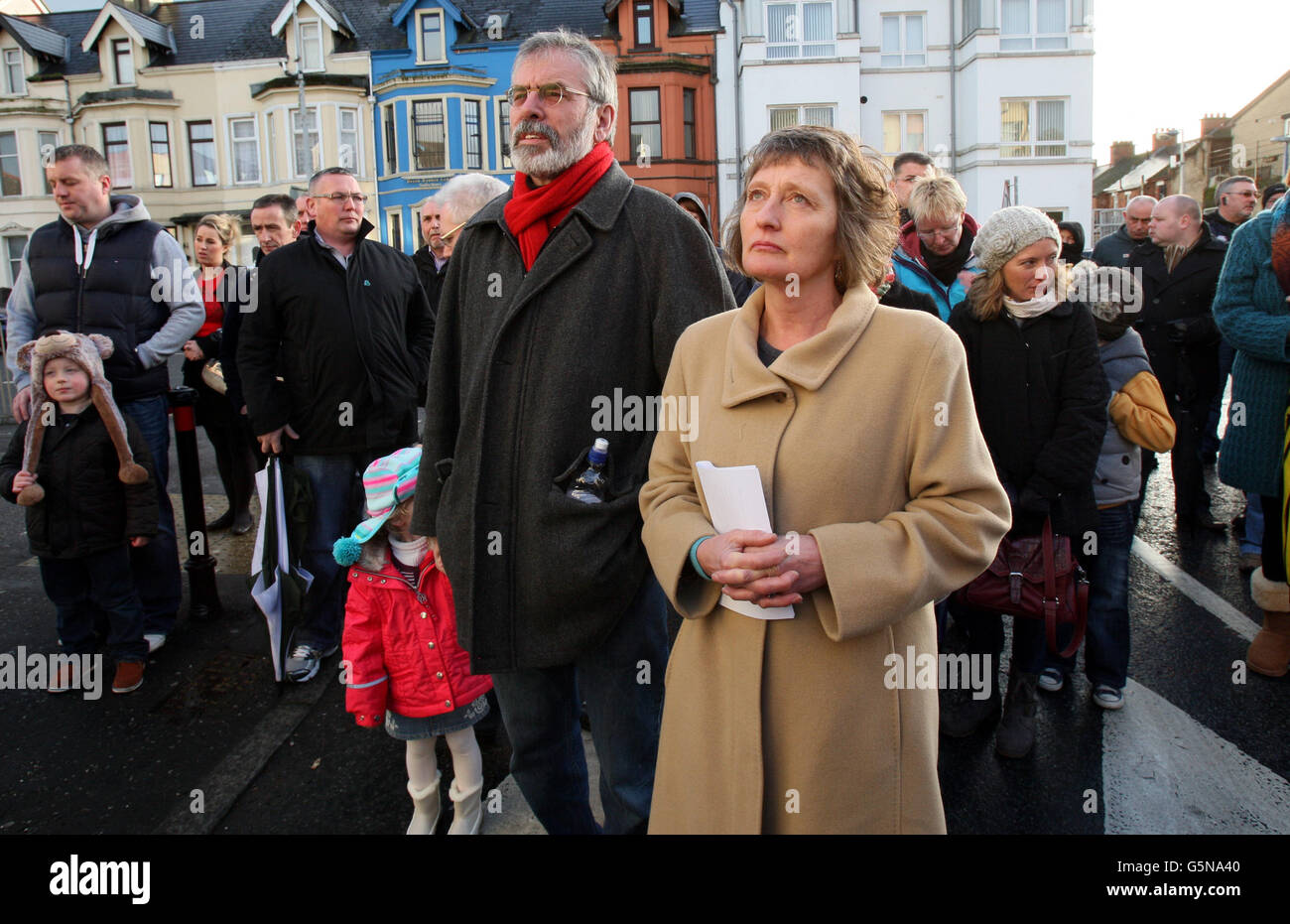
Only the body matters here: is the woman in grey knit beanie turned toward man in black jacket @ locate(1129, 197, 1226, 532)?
no

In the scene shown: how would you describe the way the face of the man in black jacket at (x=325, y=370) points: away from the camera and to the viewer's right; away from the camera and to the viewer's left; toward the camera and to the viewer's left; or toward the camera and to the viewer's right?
toward the camera and to the viewer's right

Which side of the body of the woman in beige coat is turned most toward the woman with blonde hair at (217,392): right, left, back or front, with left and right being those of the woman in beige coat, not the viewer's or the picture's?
right

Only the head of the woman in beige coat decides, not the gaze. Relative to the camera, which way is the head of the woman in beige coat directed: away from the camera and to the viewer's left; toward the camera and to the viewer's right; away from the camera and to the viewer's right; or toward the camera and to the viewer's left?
toward the camera and to the viewer's left

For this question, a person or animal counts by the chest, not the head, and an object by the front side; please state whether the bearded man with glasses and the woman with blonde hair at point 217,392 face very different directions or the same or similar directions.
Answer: same or similar directions

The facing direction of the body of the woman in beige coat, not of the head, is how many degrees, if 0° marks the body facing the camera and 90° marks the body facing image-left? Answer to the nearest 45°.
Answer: approximately 45°

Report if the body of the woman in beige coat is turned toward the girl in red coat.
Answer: no

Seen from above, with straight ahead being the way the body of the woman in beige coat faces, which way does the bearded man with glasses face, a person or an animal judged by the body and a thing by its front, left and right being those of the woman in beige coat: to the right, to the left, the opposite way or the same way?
the same way

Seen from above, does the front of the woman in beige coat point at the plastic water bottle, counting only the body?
no

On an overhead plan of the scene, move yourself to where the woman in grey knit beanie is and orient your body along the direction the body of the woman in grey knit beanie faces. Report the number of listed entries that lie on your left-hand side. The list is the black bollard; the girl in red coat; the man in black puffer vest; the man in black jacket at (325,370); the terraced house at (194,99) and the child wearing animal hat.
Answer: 0

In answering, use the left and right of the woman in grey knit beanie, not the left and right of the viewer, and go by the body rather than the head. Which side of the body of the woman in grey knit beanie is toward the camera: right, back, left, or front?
front

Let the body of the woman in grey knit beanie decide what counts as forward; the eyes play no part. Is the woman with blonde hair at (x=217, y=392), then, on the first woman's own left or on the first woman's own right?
on the first woman's own right

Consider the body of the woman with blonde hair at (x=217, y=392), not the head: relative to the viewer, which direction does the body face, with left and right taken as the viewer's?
facing the viewer and to the left of the viewer

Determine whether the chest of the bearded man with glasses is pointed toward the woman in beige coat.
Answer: no

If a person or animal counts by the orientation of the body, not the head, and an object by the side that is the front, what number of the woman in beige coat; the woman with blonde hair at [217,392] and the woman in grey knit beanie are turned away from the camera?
0

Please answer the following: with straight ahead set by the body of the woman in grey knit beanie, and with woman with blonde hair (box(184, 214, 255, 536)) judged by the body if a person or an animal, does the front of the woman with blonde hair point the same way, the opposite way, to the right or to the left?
the same way

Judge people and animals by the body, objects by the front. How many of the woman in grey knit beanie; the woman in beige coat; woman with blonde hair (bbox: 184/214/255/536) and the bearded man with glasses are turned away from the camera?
0
